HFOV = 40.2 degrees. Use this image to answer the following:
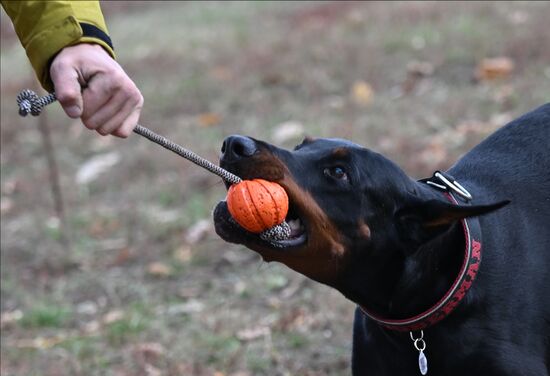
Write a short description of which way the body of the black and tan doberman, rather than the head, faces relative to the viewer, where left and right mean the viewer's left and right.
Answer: facing to the left of the viewer

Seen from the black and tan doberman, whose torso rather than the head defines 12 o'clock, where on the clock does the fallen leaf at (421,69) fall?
The fallen leaf is roughly at 3 o'clock from the black and tan doberman.

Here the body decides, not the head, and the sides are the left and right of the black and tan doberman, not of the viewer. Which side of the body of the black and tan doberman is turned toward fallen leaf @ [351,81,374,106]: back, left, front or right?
right

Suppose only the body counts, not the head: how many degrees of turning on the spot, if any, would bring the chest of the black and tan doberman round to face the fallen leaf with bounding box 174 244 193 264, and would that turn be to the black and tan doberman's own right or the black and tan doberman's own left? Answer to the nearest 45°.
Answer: approximately 45° to the black and tan doberman's own right

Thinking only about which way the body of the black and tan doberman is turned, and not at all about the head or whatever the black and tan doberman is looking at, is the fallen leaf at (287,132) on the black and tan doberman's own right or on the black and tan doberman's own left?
on the black and tan doberman's own right

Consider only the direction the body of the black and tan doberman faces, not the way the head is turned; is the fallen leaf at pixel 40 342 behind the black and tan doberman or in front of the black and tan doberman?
in front

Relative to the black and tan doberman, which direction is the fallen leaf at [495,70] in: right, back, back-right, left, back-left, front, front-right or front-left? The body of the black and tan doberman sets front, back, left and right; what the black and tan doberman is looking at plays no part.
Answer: right
